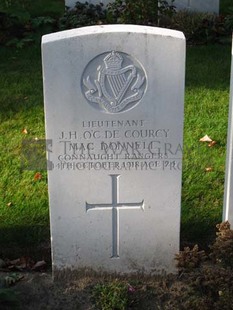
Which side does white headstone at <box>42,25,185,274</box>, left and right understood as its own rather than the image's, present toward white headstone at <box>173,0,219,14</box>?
back

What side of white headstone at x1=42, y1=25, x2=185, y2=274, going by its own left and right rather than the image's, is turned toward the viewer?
front

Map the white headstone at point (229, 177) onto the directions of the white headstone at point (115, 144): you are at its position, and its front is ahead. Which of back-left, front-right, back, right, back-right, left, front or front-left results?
left
